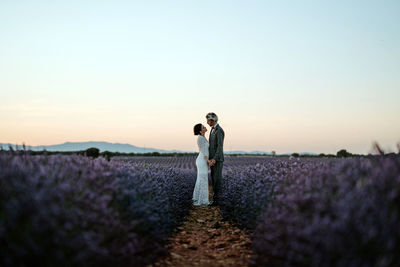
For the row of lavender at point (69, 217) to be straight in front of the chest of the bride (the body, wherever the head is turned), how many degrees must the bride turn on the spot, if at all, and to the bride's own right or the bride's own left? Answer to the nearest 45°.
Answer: approximately 90° to the bride's own right

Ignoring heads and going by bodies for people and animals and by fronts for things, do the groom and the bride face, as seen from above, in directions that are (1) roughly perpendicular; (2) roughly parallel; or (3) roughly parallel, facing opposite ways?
roughly parallel, facing opposite ways

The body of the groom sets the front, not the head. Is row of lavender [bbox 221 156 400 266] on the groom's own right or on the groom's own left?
on the groom's own left

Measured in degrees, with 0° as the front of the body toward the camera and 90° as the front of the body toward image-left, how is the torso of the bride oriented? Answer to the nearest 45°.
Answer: approximately 270°

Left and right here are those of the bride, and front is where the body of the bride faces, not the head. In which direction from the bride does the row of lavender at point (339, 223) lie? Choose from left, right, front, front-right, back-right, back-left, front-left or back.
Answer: right

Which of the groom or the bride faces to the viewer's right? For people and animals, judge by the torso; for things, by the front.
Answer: the bride

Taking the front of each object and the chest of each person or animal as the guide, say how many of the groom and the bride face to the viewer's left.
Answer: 1

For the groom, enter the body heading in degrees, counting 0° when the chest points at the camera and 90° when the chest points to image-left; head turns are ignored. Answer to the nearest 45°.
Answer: approximately 90°
